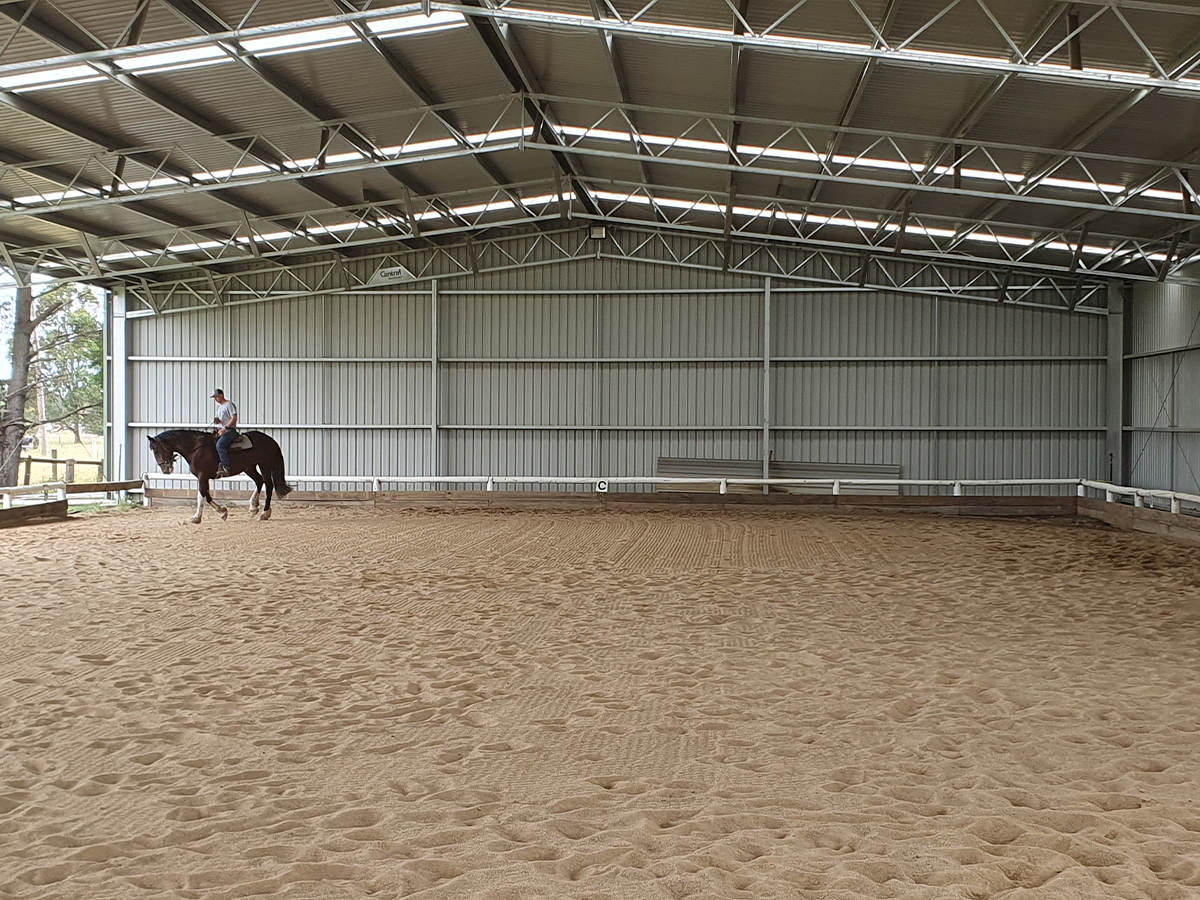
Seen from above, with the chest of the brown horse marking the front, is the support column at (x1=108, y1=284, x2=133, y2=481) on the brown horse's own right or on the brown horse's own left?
on the brown horse's own right

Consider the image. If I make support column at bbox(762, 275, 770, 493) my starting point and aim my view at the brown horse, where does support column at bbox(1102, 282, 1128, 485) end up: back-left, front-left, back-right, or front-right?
back-left

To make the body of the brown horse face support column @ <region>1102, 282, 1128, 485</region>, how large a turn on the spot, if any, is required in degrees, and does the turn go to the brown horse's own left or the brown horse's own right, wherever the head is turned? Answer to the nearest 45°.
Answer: approximately 180°

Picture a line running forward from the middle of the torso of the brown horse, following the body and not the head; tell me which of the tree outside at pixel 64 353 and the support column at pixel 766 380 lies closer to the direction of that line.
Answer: the tree outside

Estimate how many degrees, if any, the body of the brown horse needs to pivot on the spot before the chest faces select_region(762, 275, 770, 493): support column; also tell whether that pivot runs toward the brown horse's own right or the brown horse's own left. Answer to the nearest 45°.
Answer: approximately 180°

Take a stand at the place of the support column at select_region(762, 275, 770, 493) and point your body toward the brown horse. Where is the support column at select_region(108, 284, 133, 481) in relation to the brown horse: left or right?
right

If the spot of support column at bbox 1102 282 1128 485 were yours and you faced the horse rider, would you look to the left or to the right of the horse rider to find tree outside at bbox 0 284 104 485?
right

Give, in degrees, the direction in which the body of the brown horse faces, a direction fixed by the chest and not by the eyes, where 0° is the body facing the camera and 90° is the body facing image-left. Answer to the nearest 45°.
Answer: approximately 90°
